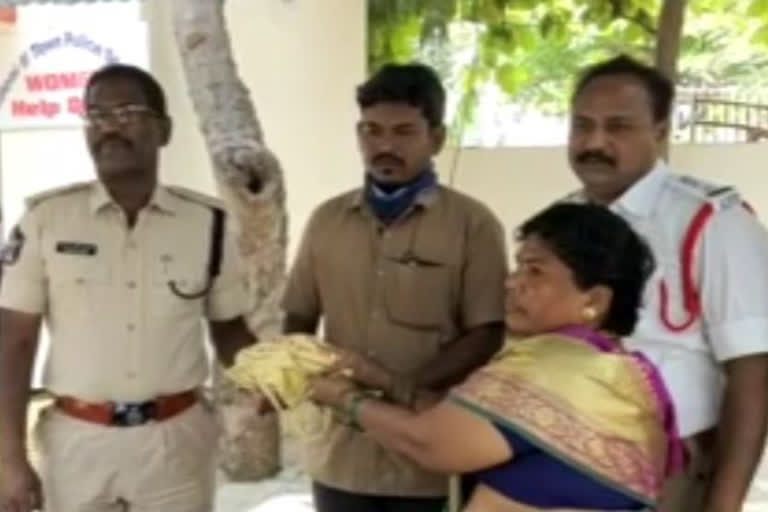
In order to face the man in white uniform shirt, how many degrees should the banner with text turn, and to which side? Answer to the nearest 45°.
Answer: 0° — it already faces them

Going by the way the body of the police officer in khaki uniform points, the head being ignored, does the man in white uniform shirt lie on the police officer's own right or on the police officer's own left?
on the police officer's own left

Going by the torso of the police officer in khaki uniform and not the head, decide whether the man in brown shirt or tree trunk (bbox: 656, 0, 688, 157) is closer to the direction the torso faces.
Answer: the man in brown shirt

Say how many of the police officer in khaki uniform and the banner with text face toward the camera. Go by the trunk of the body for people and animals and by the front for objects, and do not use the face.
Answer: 2

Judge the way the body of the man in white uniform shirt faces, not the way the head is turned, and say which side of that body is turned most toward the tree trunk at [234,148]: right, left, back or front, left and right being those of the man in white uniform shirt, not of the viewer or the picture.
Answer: right

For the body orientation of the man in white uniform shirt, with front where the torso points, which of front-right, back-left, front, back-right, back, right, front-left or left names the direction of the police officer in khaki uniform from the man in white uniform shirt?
front-right

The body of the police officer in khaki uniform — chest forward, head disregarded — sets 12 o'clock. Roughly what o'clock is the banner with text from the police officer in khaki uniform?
The banner with text is roughly at 6 o'clock from the police officer in khaki uniform.

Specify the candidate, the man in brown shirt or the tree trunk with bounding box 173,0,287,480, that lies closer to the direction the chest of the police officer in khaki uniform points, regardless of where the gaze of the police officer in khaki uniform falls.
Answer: the man in brown shirt

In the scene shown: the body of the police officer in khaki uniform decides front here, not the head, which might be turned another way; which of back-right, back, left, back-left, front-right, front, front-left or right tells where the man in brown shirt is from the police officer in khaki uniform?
left
